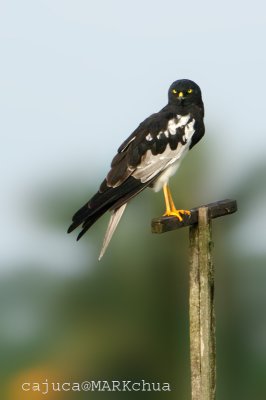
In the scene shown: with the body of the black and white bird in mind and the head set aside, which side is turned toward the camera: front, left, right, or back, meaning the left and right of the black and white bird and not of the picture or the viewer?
right
